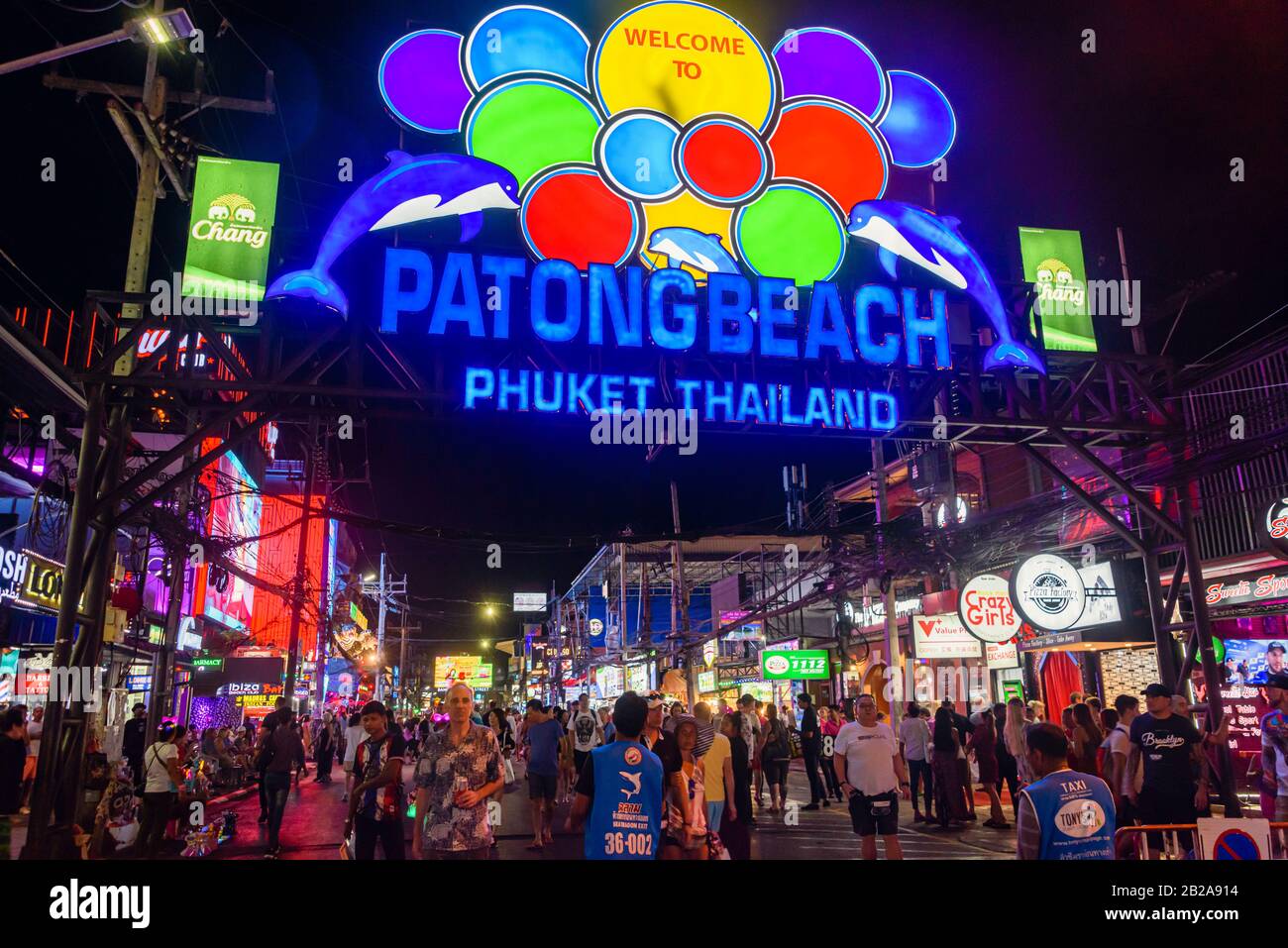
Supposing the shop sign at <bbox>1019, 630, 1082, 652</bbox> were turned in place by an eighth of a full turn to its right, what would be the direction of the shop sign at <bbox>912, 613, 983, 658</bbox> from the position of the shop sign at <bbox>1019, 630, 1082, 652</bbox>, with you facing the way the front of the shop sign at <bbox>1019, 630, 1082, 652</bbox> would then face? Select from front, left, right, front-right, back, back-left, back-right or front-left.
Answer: front-right

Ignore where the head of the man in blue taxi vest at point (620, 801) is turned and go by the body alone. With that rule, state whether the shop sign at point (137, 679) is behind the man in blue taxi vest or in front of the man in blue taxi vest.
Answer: in front

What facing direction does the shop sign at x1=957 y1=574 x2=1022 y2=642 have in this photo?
toward the camera

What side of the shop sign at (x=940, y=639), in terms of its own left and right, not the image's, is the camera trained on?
front

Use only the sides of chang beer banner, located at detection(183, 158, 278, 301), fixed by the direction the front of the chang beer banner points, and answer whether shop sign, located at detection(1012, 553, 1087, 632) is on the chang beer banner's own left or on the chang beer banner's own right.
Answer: on the chang beer banner's own left

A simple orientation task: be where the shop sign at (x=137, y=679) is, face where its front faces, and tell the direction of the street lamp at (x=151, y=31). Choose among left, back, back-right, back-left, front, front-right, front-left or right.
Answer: front

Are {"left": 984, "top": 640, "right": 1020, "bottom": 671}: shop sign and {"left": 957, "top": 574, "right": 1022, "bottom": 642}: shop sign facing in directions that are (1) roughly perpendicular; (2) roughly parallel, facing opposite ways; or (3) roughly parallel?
roughly parallel

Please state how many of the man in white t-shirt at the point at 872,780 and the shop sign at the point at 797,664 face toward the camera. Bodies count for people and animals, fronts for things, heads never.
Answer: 2

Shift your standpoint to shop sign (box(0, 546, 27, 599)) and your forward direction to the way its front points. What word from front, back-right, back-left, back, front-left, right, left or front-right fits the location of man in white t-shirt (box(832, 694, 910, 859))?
front

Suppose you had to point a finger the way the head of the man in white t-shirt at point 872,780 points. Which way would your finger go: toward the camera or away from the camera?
toward the camera

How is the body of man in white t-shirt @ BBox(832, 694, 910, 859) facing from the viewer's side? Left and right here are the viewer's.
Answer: facing the viewer

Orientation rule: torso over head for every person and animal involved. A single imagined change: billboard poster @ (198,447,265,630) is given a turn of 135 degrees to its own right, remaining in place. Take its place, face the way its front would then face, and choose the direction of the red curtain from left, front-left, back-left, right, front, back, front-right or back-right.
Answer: back-left

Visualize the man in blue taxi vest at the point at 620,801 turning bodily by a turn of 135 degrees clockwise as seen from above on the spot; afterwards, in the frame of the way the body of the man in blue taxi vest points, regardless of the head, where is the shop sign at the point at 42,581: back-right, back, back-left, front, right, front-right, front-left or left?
back

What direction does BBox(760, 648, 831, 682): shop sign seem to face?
toward the camera

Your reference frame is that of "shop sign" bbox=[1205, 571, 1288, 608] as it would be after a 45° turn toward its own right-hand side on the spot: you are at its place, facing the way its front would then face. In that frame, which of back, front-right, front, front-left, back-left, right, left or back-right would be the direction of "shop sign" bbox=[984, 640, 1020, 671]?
front-right

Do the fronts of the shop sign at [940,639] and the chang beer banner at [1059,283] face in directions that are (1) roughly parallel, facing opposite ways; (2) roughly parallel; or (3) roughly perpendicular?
roughly parallel
